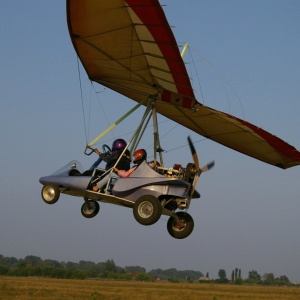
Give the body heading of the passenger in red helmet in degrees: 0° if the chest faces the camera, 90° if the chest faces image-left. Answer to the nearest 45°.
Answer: approximately 90°

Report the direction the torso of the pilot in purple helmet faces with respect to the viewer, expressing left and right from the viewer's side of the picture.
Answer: facing away from the viewer and to the left of the viewer

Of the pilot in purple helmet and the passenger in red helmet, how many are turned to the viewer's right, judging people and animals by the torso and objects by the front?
0

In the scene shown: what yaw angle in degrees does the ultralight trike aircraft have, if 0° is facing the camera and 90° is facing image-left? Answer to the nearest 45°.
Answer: approximately 135°
